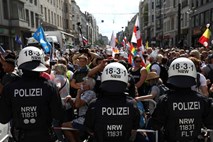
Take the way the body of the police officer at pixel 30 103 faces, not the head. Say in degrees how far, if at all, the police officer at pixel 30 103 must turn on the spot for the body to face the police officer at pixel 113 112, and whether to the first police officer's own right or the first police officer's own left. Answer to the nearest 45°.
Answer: approximately 135° to the first police officer's own right

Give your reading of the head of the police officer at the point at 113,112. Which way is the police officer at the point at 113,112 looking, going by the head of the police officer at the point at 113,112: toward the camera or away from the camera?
away from the camera

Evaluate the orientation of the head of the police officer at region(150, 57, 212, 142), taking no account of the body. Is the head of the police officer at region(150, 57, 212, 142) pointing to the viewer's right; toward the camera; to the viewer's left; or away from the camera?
away from the camera

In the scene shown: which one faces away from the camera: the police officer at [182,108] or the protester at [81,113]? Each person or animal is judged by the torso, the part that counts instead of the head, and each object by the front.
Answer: the police officer

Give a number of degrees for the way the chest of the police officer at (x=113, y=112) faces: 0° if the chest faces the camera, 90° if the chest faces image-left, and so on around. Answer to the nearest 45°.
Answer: approximately 180°

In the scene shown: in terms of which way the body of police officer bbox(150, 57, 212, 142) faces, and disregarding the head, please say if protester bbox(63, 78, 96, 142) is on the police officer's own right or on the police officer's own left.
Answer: on the police officer's own left

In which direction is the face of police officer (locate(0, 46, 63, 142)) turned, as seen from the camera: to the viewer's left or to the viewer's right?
to the viewer's right

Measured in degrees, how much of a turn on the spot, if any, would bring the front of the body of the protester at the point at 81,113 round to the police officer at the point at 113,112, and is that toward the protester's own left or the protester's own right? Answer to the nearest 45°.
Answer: approximately 90° to the protester's own left

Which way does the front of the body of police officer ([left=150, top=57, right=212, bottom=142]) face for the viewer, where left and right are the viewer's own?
facing away from the viewer
